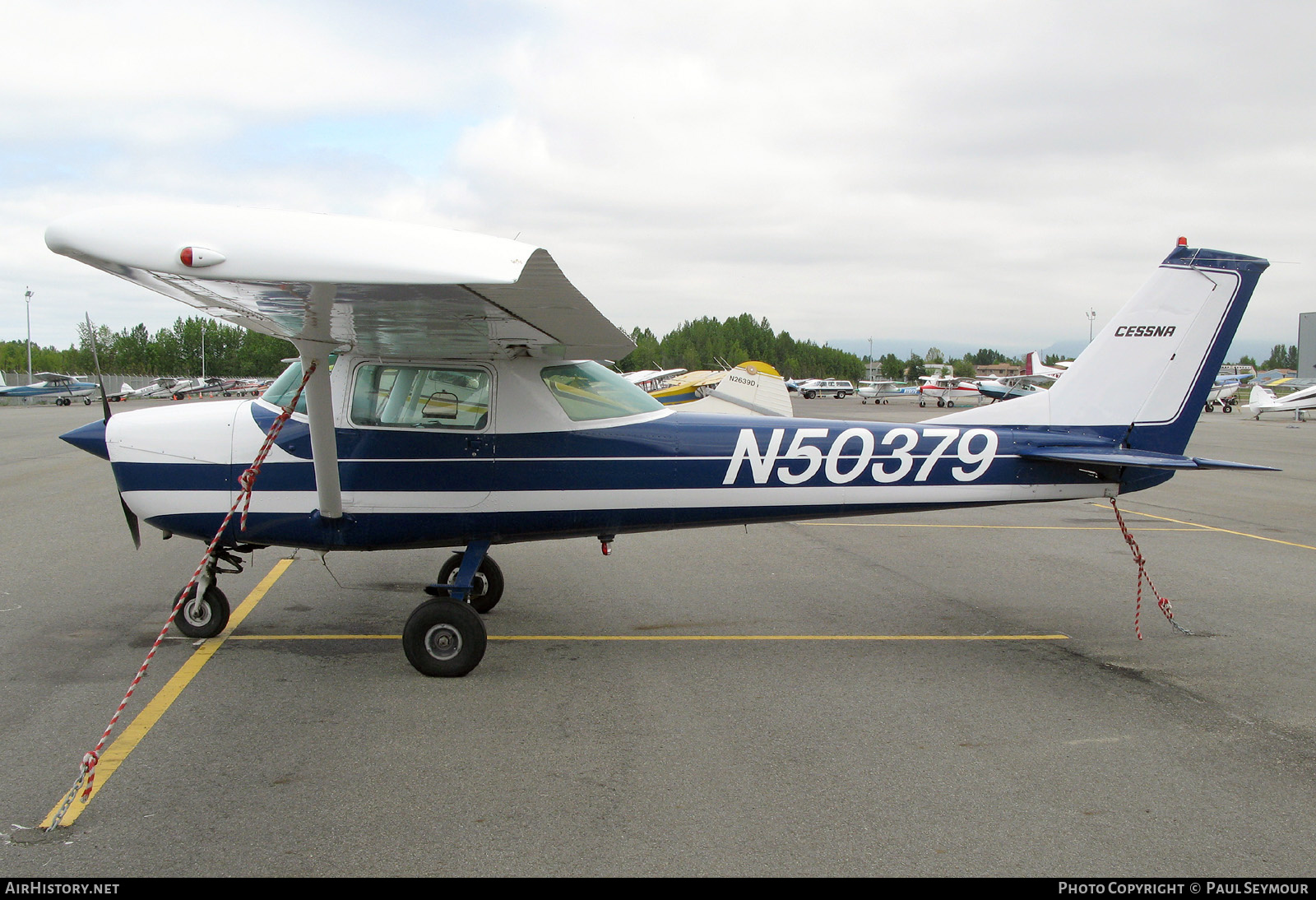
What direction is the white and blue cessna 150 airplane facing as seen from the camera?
to the viewer's left

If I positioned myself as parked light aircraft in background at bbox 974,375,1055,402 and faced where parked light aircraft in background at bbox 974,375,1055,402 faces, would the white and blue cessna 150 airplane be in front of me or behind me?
in front

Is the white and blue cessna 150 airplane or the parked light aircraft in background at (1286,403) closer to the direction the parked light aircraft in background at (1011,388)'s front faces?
the white and blue cessna 150 airplane

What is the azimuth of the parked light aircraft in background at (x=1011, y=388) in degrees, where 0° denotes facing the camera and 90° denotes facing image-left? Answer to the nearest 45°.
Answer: approximately 45°

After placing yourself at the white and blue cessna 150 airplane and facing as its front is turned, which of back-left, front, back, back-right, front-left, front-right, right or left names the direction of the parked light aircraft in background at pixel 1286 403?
back-right

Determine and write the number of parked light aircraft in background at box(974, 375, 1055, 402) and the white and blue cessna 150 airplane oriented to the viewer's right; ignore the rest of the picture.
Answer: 0
